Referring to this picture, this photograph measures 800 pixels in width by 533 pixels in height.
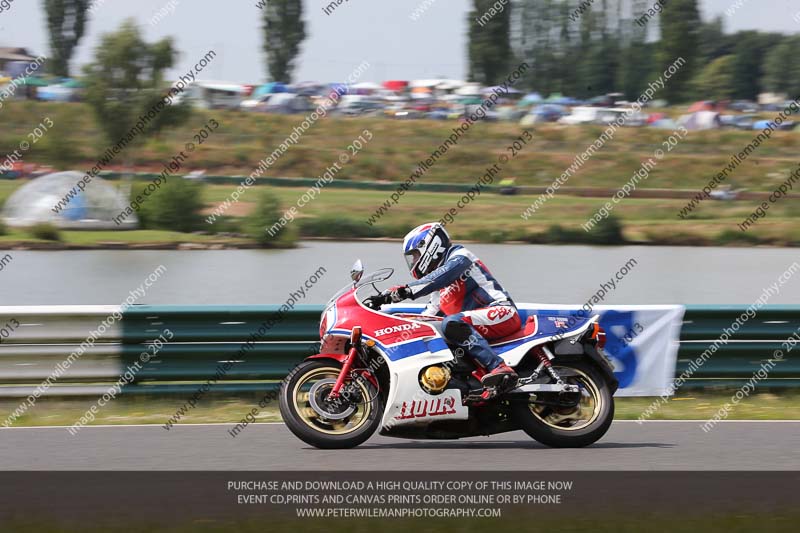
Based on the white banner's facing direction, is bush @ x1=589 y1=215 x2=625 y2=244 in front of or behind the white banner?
behind

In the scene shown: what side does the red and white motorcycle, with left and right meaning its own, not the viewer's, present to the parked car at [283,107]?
right

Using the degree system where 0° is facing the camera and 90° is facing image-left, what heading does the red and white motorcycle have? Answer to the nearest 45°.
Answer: approximately 90°

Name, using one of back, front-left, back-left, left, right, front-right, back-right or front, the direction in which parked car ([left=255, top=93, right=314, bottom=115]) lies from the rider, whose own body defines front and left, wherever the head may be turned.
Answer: right

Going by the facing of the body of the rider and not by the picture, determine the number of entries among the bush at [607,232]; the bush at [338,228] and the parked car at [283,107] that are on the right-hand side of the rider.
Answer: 3

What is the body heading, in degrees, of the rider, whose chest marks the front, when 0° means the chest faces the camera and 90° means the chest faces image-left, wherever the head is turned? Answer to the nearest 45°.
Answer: approximately 90°

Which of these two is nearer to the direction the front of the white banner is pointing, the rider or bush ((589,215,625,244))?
the rider

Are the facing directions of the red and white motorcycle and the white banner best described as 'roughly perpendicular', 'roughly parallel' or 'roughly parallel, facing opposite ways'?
roughly perpendicular

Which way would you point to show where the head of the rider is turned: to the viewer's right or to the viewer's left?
to the viewer's left

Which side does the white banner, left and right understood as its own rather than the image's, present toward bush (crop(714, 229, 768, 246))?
back
